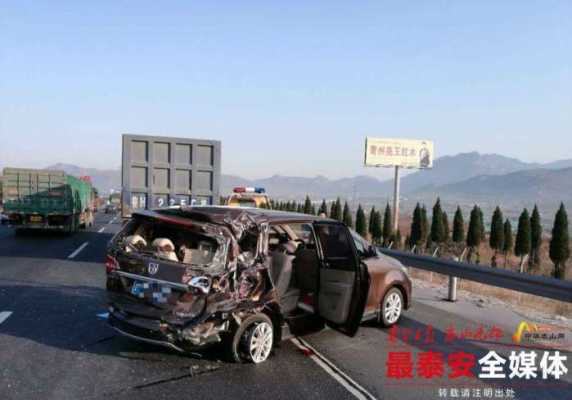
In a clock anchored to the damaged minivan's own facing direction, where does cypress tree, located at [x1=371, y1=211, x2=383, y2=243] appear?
The cypress tree is roughly at 11 o'clock from the damaged minivan.

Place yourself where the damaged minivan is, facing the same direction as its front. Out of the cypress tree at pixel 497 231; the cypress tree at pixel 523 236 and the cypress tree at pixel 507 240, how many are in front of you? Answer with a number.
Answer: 3

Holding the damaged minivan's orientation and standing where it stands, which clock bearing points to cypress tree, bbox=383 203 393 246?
The cypress tree is roughly at 11 o'clock from the damaged minivan.

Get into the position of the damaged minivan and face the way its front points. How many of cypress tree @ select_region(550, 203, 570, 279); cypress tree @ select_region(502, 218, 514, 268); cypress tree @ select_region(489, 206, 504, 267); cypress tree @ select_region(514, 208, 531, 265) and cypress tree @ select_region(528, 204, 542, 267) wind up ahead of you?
5

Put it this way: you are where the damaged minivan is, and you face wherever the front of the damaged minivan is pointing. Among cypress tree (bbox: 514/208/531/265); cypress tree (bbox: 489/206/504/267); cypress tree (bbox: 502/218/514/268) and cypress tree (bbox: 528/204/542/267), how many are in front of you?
4

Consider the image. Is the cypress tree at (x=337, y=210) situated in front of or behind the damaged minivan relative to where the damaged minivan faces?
in front

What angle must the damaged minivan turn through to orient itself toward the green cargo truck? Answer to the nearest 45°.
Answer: approximately 90° to its left

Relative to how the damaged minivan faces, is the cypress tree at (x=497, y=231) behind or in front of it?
in front

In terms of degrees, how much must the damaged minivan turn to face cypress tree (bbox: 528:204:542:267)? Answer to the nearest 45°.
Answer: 0° — it already faces it

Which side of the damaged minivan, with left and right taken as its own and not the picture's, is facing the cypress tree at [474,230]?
front

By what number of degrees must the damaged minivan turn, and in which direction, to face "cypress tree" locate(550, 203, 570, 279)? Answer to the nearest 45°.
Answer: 0° — it already faces it

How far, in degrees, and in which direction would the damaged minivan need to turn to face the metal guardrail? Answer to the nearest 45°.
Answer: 0° — it already faces it

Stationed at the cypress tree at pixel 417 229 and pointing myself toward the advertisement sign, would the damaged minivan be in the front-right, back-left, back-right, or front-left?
back-left

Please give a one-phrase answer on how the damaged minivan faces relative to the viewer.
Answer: facing away from the viewer and to the right of the viewer

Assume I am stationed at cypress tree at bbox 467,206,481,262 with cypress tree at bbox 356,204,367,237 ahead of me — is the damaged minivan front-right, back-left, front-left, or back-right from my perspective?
back-left

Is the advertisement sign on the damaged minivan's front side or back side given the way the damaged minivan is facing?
on the front side
